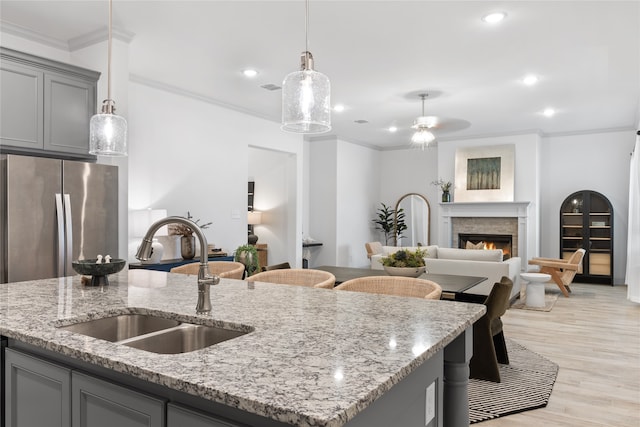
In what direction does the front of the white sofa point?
away from the camera

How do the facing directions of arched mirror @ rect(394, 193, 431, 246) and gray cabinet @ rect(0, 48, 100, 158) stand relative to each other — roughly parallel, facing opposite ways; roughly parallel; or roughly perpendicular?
roughly perpendicular

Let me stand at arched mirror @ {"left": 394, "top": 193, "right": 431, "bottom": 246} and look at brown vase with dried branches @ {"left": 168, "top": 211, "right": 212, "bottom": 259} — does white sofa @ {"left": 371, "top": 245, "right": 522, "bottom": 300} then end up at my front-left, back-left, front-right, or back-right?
front-left

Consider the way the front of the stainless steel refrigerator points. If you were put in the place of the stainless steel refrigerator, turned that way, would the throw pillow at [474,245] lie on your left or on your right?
on your left

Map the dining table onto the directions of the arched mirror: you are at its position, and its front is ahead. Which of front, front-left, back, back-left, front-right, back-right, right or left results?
front

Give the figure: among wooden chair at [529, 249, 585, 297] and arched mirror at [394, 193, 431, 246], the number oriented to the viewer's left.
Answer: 1

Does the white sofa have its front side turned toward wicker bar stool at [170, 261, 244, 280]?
no

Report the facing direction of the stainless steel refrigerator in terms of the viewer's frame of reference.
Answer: facing the viewer and to the right of the viewer

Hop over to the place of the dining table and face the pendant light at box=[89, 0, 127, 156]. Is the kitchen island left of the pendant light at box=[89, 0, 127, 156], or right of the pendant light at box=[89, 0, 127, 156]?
left

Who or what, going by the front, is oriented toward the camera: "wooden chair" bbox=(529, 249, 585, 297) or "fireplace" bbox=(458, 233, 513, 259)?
the fireplace

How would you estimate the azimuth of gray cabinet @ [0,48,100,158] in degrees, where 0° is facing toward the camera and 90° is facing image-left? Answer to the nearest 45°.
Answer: approximately 315°

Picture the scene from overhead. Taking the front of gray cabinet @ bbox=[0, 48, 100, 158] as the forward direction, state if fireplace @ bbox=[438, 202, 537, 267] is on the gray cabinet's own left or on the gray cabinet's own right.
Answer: on the gray cabinet's own left

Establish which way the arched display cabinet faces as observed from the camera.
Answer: facing the viewer

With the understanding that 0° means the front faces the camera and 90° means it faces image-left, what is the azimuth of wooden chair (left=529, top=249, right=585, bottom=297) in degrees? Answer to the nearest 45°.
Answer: approximately 90°

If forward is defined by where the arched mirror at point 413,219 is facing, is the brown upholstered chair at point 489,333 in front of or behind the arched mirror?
in front

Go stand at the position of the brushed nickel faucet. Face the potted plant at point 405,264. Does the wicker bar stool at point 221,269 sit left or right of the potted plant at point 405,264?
left
